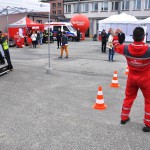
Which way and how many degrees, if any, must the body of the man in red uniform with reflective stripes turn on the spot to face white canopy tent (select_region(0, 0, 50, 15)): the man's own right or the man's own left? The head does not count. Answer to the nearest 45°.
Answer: approximately 45° to the man's own left

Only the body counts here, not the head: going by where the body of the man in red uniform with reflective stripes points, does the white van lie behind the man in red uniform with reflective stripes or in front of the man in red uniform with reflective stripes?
in front

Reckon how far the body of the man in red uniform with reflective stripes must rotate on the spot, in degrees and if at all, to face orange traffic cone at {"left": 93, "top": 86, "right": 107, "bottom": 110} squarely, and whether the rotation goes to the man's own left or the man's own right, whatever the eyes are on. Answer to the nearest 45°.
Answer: approximately 45° to the man's own left

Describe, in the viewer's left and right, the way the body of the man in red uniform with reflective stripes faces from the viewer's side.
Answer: facing away from the viewer

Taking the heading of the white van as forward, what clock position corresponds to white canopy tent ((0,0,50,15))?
The white canopy tent is roughly at 3 o'clock from the white van.

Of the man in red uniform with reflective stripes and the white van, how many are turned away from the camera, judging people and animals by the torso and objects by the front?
1

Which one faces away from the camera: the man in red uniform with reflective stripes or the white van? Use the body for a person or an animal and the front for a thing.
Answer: the man in red uniform with reflective stripes
